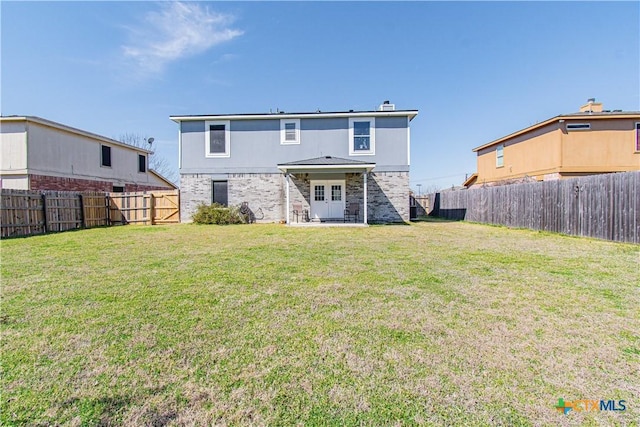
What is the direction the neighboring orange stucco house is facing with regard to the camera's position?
facing away from the viewer and to the left of the viewer

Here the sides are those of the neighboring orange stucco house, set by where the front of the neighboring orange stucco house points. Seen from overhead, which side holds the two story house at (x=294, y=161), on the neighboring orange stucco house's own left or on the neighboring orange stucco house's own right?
on the neighboring orange stucco house's own left

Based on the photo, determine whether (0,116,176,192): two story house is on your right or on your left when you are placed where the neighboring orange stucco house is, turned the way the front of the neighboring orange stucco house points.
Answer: on your left

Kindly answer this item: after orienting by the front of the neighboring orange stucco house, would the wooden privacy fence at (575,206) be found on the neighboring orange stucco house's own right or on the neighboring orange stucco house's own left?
on the neighboring orange stucco house's own left

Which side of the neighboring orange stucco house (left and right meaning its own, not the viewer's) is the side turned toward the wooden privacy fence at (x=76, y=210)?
left

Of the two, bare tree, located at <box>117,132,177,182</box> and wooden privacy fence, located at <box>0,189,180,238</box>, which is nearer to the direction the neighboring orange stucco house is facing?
the bare tree
